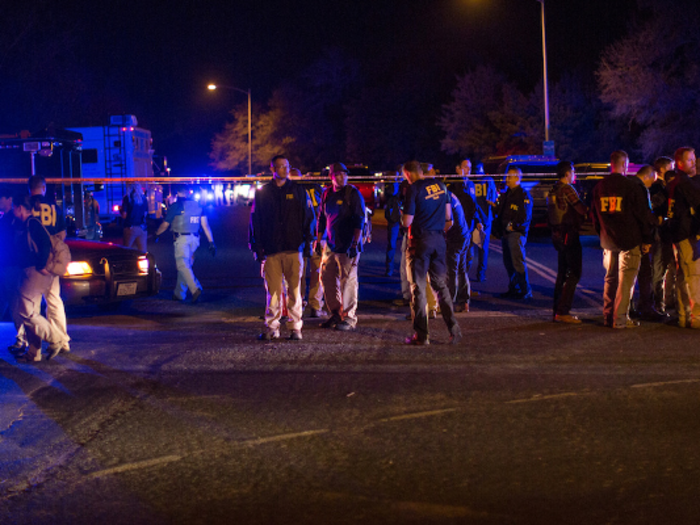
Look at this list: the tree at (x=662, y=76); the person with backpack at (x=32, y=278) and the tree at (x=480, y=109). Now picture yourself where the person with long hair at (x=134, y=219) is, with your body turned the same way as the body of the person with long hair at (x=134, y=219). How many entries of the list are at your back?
1

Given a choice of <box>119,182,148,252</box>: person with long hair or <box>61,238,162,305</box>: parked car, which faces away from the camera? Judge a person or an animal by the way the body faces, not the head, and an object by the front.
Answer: the person with long hair

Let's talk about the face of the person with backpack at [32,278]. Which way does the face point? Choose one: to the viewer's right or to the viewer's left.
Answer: to the viewer's left

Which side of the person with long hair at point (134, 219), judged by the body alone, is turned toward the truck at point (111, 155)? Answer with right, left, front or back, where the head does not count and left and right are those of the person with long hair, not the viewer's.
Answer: front

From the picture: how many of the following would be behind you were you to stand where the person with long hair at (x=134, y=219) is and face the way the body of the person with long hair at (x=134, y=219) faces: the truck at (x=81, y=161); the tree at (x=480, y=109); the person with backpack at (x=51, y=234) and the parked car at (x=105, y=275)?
2

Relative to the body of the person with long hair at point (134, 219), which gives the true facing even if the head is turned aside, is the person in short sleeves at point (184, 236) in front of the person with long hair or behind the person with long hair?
behind

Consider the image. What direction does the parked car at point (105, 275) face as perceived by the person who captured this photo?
facing the viewer and to the right of the viewer

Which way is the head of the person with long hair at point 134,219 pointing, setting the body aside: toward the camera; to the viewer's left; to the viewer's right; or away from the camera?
away from the camera

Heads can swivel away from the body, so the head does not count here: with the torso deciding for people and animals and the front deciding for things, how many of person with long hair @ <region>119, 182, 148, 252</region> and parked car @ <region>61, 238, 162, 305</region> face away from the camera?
1

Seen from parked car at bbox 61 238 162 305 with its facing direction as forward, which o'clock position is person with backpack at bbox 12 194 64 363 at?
The person with backpack is roughly at 2 o'clock from the parked car.

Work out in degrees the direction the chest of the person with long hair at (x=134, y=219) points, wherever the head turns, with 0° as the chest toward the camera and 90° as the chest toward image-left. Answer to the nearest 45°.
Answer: approximately 180°

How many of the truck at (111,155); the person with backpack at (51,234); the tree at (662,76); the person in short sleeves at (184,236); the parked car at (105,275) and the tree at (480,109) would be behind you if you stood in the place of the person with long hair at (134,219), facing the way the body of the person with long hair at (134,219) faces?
3

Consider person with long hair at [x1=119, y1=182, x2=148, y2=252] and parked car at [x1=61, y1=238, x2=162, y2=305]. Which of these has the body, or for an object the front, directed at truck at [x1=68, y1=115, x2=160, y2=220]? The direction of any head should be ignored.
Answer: the person with long hair
